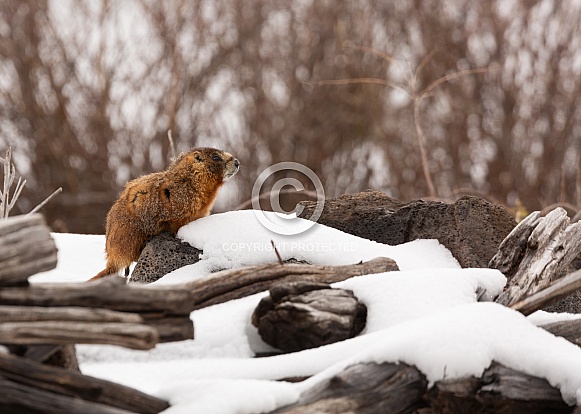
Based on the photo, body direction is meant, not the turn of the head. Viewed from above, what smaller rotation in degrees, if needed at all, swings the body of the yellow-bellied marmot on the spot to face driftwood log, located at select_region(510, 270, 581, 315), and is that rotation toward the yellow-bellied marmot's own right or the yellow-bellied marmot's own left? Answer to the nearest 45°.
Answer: approximately 45° to the yellow-bellied marmot's own right

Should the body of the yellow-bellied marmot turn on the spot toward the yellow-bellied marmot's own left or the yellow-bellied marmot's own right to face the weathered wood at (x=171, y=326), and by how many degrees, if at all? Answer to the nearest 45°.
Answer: approximately 90° to the yellow-bellied marmot's own right

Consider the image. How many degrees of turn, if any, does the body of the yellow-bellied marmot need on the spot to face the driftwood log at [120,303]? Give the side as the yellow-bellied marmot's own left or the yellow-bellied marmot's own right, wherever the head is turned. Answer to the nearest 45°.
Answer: approximately 90° to the yellow-bellied marmot's own right

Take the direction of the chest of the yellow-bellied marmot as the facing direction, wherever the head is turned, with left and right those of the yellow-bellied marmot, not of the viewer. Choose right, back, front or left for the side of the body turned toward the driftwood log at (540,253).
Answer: front

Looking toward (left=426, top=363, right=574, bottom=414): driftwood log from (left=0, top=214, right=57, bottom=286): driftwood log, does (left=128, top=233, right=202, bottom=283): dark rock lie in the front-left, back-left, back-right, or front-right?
front-left

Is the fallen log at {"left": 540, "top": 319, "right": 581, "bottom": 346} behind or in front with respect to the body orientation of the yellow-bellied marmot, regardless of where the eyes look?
in front

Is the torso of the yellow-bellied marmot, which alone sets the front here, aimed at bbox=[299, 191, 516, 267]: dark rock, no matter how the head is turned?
yes

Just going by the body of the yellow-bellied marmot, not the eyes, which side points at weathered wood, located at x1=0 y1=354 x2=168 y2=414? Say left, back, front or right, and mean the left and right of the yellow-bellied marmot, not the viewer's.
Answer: right

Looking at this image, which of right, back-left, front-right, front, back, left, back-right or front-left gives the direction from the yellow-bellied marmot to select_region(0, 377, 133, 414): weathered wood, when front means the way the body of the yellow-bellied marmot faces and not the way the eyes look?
right

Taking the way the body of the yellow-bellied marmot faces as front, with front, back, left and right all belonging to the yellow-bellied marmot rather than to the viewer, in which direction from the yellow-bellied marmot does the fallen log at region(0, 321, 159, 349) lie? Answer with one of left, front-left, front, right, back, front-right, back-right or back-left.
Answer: right

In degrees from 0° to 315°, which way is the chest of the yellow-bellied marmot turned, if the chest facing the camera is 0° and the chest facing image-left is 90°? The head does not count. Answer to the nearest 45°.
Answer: approximately 270°
